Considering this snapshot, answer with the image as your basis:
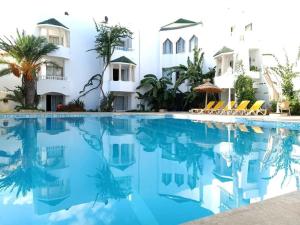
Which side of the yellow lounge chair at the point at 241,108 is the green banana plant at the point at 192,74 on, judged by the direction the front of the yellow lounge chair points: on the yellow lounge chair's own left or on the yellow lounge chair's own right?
on the yellow lounge chair's own right

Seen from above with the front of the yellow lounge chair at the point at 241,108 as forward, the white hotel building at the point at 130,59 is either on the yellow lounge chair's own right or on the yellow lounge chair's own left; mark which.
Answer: on the yellow lounge chair's own right

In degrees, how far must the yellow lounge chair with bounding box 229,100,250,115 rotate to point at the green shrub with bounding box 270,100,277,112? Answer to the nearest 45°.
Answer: approximately 180°

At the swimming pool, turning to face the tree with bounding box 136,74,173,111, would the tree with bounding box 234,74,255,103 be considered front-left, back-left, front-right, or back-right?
front-right

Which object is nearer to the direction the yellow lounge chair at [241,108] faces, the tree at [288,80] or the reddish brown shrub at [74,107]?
the reddish brown shrub

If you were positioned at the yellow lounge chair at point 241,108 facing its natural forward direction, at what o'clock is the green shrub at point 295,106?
The green shrub is roughly at 7 o'clock from the yellow lounge chair.

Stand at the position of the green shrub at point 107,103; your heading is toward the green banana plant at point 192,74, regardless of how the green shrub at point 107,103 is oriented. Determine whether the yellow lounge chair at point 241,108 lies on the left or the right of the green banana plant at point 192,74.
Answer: right

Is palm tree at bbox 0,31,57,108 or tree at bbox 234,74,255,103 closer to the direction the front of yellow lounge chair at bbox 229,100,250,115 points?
the palm tree

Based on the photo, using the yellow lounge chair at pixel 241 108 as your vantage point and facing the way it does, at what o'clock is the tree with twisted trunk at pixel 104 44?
The tree with twisted trunk is roughly at 2 o'clock from the yellow lounge chair.

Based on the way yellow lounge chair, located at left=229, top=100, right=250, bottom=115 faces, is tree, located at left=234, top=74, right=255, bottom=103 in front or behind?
behind

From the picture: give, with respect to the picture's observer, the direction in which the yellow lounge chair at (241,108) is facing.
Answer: facing the viewer and to the left of the viewer

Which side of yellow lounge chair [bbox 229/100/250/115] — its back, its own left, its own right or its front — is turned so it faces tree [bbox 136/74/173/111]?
right

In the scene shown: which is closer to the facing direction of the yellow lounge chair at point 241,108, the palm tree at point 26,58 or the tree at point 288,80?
the palm tree

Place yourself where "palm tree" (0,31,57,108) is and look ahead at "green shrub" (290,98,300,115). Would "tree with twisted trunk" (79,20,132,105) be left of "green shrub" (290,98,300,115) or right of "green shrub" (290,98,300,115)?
left
